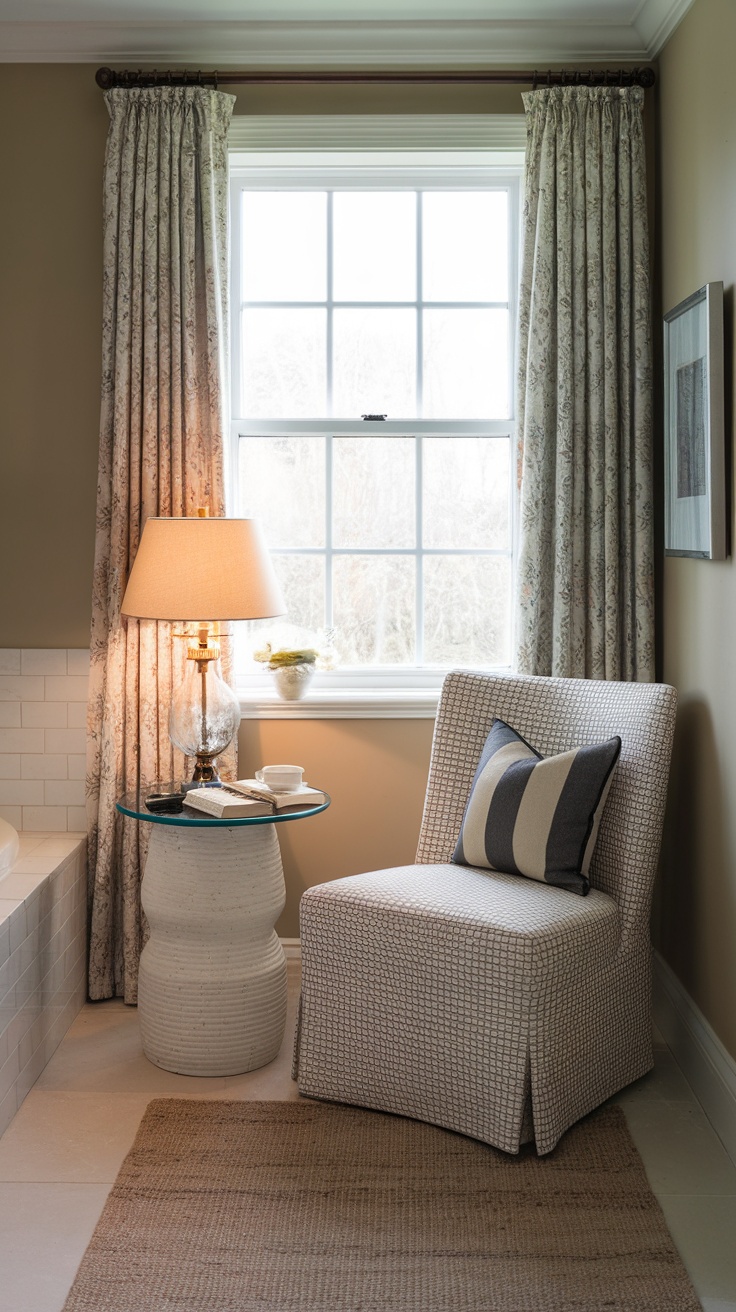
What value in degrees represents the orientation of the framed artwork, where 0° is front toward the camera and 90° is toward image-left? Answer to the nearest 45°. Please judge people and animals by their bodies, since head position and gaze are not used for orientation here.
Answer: approximately 90°

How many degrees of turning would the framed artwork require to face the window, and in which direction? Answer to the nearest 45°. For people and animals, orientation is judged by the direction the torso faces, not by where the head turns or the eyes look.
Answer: approximately 45° to its right
